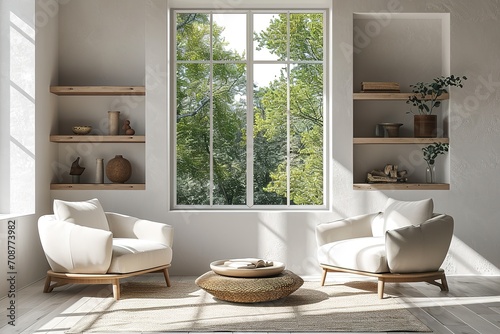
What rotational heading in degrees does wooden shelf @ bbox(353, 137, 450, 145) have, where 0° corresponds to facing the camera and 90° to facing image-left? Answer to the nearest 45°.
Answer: approximately 0°

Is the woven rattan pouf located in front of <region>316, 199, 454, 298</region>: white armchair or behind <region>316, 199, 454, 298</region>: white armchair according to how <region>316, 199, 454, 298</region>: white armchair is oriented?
in front

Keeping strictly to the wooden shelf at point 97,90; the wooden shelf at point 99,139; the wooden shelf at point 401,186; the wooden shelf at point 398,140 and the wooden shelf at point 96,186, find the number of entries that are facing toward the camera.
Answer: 5

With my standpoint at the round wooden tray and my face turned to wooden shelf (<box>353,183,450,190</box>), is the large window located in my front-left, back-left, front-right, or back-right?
front-left

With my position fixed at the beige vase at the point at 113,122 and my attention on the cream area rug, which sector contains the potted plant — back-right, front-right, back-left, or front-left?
front-left

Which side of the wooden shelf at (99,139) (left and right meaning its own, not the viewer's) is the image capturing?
front

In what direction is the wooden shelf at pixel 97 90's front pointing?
toward the camera

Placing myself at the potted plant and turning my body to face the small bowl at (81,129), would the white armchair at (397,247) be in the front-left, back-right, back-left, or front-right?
front-left

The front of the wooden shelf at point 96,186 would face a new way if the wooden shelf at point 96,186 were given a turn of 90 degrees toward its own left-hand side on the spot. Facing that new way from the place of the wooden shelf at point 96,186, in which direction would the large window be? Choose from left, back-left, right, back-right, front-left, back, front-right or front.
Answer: front

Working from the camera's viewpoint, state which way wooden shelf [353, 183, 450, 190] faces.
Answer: facing the viewer

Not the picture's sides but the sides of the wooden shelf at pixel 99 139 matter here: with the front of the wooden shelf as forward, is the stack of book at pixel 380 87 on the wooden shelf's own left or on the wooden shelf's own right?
on the wooden shelf's own left
